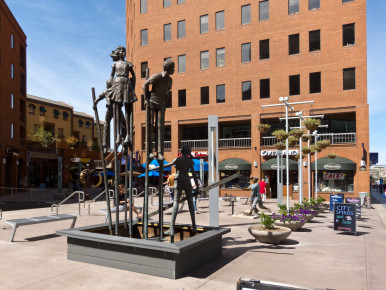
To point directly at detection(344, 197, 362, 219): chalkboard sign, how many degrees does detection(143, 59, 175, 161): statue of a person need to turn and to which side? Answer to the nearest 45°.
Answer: approximately 90° to its left

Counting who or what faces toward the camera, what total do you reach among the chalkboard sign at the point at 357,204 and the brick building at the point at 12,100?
1

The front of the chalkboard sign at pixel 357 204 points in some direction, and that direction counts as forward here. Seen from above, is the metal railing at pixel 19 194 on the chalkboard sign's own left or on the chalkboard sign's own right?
on the chalkboard sign's own right

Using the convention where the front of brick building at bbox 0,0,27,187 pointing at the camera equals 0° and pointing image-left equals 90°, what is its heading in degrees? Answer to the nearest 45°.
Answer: approximately 270°

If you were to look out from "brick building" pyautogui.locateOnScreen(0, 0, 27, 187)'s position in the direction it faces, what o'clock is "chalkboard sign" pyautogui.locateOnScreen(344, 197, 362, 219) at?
The chalkboard sign is roughly at 2 o'clock from the brick building.

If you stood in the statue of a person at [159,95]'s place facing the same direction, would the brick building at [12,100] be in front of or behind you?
behind

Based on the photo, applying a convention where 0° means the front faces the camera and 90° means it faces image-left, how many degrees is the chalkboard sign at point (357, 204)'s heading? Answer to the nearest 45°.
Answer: approximately 0°

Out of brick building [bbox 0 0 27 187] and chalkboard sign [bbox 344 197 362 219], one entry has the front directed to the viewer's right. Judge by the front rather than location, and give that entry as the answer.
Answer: the brick building

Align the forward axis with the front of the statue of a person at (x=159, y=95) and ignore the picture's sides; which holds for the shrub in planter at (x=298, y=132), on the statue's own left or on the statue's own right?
on the statue's own left
